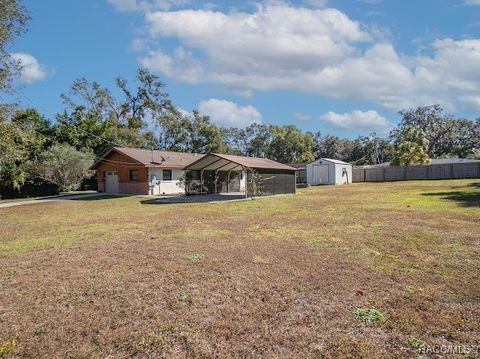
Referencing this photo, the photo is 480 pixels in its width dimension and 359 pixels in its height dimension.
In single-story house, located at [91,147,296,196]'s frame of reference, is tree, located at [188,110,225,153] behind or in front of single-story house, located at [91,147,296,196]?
behind

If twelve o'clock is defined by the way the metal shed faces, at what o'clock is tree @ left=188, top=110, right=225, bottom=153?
The tree is roughly at 2 o'clock from the metal shed.

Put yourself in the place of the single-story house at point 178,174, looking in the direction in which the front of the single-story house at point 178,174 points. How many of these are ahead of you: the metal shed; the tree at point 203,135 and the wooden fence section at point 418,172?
0

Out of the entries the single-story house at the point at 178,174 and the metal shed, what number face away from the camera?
0

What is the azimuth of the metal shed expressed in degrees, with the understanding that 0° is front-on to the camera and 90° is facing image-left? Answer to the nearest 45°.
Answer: approximately 45°

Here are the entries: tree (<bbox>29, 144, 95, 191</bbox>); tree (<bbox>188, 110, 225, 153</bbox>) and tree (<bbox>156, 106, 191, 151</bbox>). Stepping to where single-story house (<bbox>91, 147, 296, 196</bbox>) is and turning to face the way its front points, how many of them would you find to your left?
0

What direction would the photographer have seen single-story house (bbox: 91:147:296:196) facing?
facing the viewer and to the left of the viewer

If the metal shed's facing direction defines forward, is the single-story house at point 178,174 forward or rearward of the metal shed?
forward

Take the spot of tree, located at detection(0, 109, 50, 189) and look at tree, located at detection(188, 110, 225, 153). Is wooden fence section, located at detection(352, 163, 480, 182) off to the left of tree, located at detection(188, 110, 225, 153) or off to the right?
right

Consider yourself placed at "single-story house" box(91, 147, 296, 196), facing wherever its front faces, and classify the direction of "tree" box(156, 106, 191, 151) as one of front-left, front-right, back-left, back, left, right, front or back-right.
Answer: back-right

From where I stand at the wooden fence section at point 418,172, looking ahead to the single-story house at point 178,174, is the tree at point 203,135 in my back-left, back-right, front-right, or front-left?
front-right

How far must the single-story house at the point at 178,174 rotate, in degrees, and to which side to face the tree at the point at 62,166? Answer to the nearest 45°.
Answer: approximately 45° to its right

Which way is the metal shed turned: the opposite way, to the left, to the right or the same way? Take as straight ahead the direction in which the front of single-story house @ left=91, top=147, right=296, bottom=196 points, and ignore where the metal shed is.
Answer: the same way
